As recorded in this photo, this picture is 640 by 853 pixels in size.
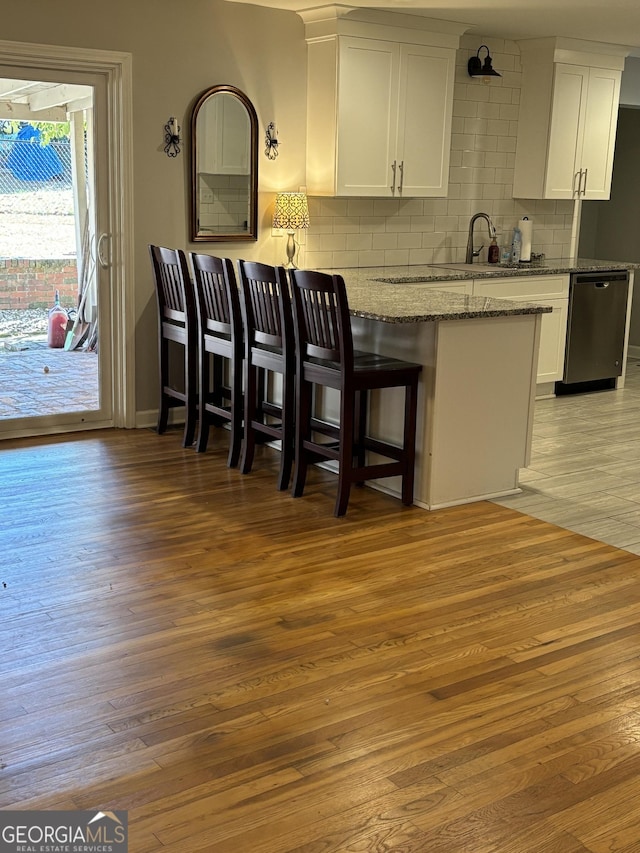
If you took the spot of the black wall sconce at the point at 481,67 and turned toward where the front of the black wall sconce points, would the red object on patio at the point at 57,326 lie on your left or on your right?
on your right

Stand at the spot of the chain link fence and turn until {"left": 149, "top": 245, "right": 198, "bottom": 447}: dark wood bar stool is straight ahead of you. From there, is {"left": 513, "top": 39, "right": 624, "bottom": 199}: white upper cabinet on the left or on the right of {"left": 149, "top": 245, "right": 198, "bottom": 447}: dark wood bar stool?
left

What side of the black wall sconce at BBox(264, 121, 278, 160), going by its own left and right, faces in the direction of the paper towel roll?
left

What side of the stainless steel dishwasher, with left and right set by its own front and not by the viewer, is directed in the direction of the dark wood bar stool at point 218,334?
right

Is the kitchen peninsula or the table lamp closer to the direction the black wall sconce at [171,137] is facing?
the kitchen peninsula

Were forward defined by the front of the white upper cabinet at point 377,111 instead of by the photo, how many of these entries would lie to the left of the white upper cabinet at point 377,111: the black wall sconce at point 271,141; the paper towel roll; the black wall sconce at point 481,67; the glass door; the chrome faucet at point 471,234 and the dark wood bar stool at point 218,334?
3

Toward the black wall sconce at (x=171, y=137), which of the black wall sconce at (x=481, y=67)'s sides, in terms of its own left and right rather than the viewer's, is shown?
right

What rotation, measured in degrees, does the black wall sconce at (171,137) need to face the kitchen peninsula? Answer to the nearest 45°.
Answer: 0° — it already faces it

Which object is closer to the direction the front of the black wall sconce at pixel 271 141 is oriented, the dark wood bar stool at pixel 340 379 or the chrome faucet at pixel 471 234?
the dark wood bar stool
